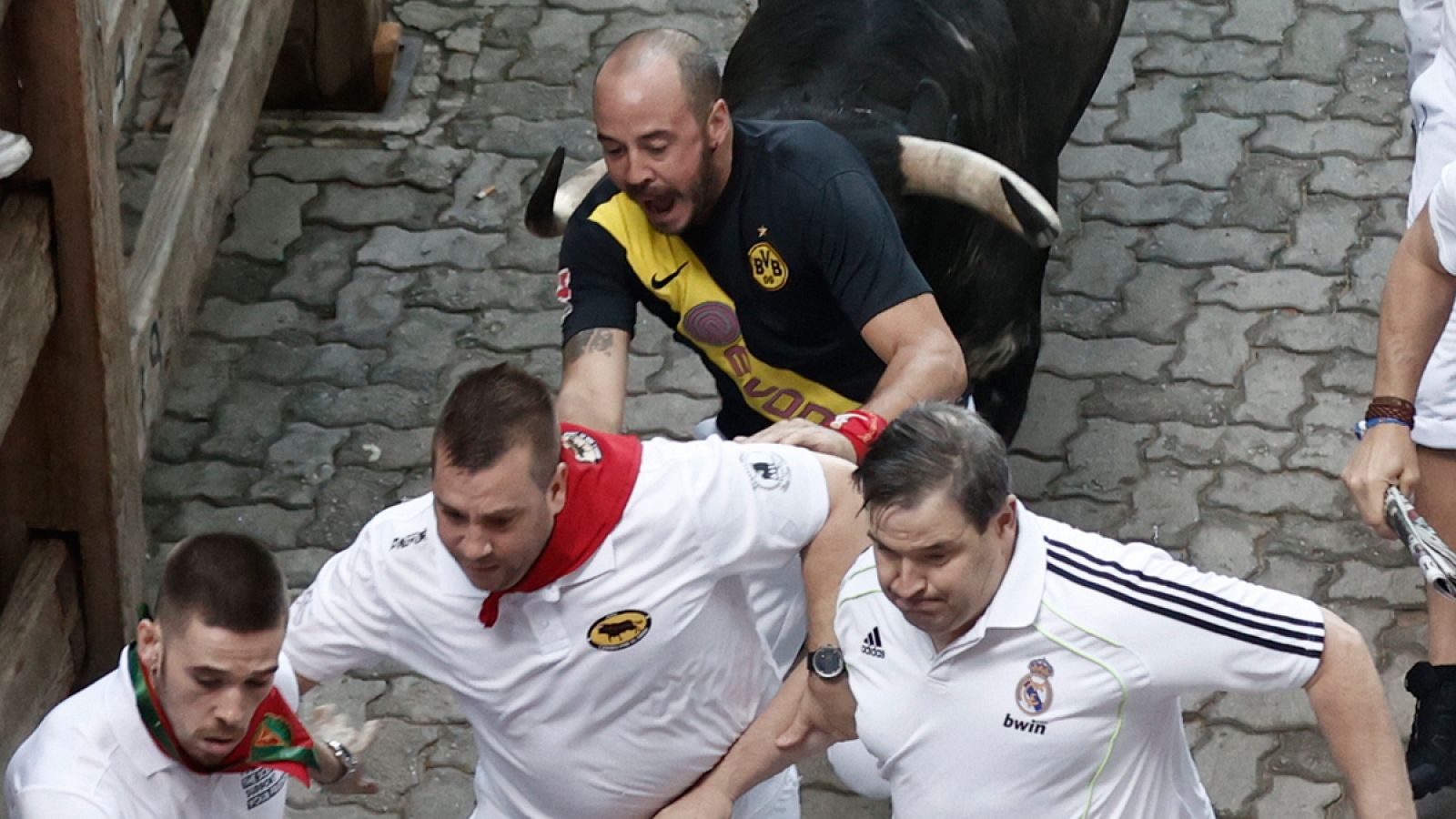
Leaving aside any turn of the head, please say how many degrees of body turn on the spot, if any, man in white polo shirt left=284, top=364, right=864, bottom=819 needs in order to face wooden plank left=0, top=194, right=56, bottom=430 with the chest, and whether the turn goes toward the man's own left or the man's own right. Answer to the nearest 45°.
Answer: approximately 90° to the man's own right

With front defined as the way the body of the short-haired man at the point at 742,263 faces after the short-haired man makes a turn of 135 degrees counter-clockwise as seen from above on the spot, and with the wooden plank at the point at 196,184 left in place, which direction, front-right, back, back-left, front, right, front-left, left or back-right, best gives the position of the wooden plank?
back-left

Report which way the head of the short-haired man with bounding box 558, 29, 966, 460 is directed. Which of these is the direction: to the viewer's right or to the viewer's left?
to the viewer's left

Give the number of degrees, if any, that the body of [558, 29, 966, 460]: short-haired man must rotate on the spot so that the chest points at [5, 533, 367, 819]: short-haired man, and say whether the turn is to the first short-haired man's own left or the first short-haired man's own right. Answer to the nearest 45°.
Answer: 0° — they already face them

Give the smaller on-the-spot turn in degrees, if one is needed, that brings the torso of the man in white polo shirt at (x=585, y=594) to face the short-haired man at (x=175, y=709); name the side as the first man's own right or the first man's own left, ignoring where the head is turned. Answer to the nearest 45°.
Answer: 0° — they already face them

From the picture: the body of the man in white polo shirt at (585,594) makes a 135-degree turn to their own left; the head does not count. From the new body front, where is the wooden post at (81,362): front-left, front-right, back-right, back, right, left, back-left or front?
back-left

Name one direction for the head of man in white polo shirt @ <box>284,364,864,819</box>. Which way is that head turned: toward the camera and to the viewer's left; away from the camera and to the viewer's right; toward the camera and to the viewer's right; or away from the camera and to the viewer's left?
toward the camera and to the viewer's left

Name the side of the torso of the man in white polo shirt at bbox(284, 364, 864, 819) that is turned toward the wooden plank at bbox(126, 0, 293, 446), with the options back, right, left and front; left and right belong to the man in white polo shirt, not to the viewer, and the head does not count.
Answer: right

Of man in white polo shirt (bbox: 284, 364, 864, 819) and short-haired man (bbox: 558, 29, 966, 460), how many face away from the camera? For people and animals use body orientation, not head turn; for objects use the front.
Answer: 0

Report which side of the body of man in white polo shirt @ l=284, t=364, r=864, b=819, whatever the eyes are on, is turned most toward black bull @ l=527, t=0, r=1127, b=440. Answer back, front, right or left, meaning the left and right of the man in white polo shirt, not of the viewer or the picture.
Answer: back
